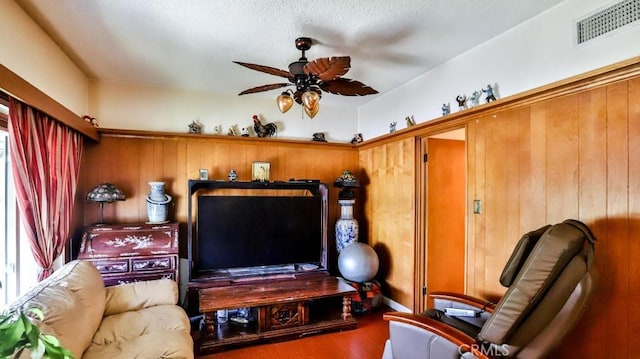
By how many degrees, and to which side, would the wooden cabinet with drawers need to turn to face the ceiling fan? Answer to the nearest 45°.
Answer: approximately 45° to its left

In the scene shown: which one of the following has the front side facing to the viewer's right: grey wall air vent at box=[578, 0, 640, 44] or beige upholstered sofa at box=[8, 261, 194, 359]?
the beige upholstered sofa

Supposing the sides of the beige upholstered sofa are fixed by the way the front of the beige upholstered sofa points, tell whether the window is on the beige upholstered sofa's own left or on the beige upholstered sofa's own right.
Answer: on the beige upholstered sofa's own left

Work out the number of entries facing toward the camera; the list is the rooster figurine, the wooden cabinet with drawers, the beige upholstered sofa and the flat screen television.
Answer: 2

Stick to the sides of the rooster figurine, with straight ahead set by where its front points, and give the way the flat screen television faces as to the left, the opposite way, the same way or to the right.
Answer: to the left

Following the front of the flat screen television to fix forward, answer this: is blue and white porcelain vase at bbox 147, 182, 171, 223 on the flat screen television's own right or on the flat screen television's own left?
on the flat screen television's own right

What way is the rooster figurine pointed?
to the viewer's left

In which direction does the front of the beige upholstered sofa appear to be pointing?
to the viewer's right

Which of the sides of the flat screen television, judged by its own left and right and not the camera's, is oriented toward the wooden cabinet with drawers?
right
